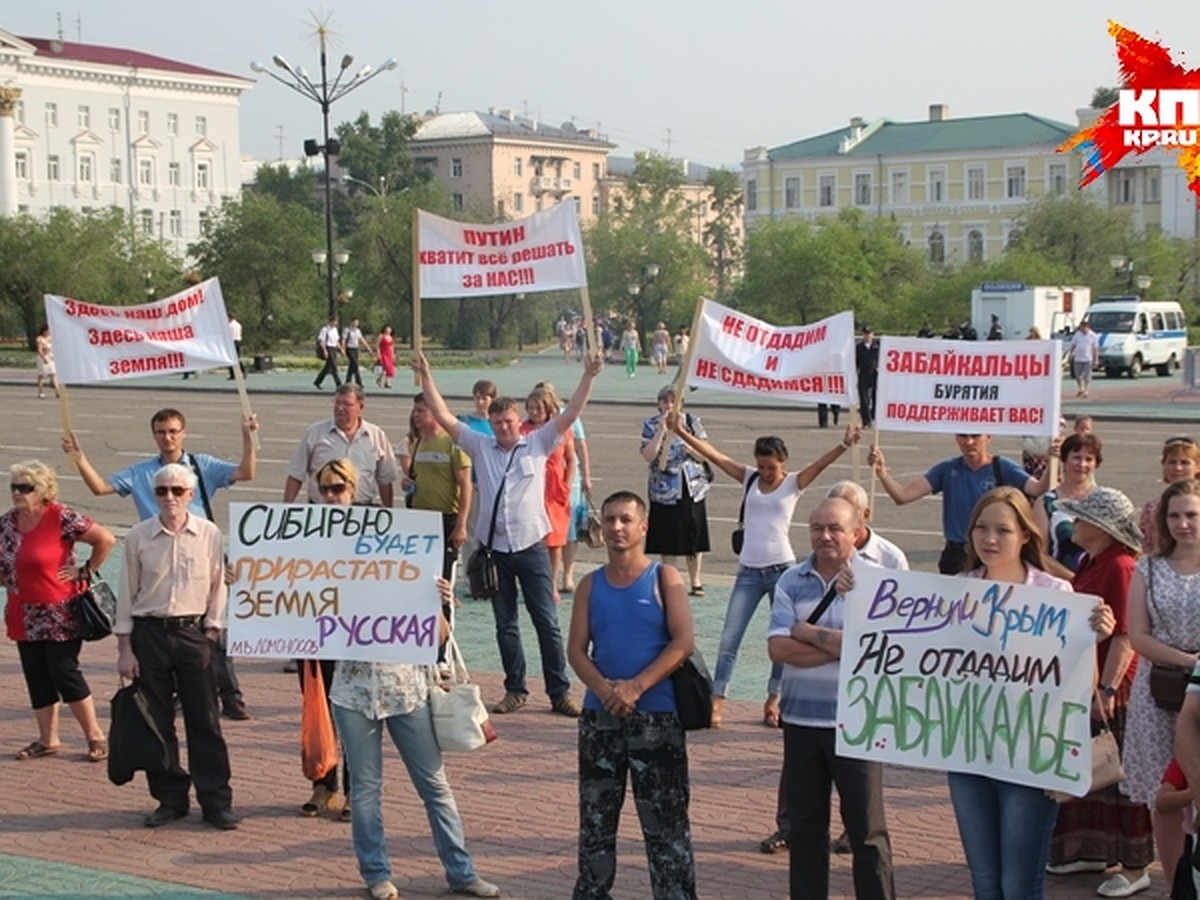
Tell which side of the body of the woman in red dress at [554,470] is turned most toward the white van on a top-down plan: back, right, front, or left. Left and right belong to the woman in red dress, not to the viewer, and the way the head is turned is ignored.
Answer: back

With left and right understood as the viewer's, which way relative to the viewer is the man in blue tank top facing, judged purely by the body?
facing the viewer

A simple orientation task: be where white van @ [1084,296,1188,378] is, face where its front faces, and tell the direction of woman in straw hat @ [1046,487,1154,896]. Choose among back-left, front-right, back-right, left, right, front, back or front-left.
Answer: front-left

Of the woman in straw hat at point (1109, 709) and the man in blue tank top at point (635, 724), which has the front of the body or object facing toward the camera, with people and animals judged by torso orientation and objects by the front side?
the man in blue tank top

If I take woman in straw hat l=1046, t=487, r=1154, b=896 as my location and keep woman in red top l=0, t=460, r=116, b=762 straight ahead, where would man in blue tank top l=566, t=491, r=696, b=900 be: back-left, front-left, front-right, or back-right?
front-left

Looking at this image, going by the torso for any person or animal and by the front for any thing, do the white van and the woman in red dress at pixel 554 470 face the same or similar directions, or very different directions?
same or similar directions

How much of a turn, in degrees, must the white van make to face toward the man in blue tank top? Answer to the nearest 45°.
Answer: approximately 45° to its left

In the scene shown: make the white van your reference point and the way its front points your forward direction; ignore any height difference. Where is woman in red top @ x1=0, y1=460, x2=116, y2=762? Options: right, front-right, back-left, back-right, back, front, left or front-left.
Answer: front-left

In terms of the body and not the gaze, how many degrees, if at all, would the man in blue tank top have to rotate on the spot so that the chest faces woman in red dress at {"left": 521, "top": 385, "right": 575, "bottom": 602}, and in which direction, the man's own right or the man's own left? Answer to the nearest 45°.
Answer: approximately 180°
